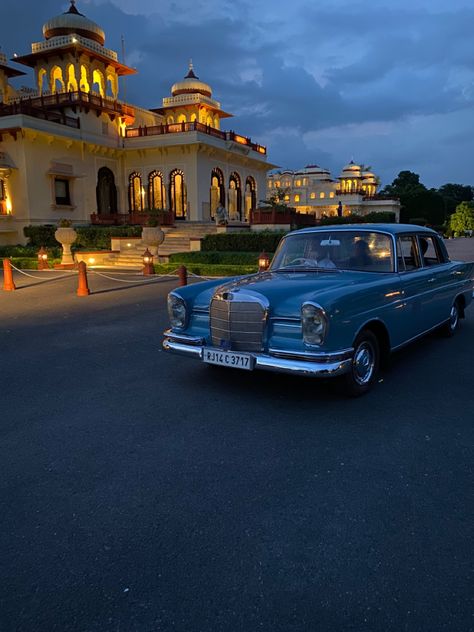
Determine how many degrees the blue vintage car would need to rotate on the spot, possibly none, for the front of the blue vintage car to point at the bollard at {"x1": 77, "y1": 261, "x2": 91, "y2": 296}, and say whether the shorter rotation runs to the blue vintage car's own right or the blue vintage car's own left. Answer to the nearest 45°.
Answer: approximately 90° to the blue vintage car's own right

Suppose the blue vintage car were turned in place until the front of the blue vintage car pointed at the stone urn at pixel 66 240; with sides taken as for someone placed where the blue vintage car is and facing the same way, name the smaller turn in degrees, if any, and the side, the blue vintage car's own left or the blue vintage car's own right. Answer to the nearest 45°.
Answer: approximately 90° to the blue vintage car's own right

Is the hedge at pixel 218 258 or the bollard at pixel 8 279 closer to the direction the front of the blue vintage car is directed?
the bollard

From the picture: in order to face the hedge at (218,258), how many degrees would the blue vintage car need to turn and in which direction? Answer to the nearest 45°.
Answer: approximately 135° to its right

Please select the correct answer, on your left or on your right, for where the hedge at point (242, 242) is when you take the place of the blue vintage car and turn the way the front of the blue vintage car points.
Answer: on your right

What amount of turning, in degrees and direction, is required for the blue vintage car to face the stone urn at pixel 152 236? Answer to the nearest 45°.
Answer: approximately 90° to its right

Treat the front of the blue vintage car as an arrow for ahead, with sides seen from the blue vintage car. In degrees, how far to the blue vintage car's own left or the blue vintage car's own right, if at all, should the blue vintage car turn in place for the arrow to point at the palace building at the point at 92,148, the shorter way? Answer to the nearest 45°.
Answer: approximately 90° to the blue vintage car's own right

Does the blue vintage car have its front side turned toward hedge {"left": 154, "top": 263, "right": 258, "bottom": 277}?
no

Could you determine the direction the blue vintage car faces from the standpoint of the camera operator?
facing the viewer and to the left of the viewer

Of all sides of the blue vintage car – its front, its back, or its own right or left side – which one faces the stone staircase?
right
